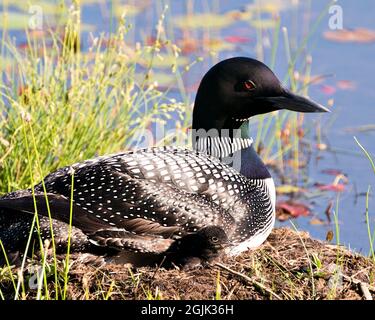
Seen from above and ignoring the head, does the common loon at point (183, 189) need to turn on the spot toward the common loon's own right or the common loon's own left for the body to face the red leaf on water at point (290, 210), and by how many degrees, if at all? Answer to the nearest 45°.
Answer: approximately 45° to the common loon's own left

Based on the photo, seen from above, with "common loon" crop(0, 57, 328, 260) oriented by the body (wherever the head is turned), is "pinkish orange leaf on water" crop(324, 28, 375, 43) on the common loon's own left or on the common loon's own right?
on the common loon's own left

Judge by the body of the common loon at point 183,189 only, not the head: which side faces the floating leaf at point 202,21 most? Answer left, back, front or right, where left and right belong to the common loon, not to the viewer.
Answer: left

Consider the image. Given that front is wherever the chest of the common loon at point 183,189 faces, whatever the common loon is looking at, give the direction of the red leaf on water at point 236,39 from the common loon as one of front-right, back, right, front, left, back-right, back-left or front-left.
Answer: left

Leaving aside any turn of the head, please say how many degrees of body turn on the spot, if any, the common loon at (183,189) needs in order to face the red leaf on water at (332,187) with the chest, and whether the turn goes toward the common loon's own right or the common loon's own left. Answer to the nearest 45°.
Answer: approximately 45° to the common loon's own left

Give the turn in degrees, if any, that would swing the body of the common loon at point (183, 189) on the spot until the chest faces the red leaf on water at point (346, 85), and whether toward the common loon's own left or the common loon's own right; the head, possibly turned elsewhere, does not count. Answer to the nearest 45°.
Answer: approximately 45° to the common loon's own left

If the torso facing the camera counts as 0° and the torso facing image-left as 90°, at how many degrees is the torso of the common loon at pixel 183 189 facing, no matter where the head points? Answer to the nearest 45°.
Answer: approximately 270°
